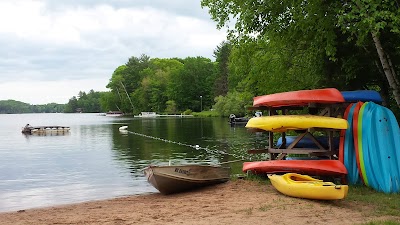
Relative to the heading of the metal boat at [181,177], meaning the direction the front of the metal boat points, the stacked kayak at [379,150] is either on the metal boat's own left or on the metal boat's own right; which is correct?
on the metal boat's own left

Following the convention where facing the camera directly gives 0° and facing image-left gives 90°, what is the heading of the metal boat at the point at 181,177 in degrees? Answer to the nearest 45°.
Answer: approximately 45°
